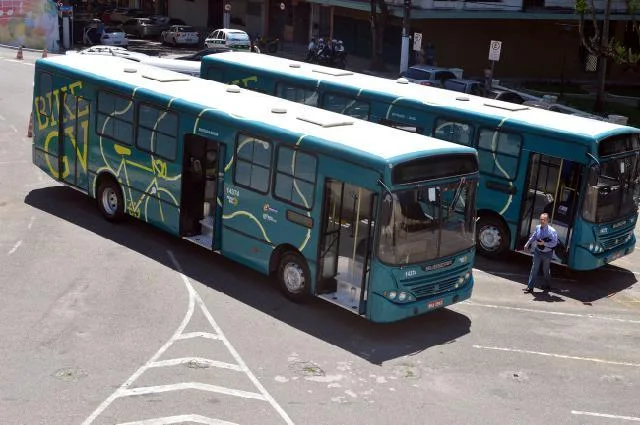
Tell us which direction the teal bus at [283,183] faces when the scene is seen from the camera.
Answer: facing the viewer and to the right of the viewer

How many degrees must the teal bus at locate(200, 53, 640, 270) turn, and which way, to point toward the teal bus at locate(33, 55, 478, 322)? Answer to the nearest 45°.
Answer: approximately 90° to its right

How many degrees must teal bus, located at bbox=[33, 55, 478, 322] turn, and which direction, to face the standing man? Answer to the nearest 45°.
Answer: approximately 45° to its left

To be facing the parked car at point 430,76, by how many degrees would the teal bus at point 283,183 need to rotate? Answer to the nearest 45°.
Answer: approximately 135° to its left

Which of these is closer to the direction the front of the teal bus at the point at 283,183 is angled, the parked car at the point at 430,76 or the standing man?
the standing man

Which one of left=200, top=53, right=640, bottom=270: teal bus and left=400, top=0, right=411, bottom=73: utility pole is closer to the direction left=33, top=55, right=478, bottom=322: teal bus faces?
the teal bus

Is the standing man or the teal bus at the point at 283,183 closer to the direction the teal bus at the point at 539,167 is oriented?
the standing man

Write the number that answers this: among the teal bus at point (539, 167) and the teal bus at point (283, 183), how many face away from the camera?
0

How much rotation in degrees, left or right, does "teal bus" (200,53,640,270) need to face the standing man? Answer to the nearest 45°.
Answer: approximately 45° to its right

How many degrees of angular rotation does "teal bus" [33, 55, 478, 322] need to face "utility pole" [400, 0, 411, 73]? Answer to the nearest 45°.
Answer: approximately 135° to its left

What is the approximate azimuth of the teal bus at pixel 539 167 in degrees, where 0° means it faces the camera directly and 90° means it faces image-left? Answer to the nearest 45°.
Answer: approximately 315°
